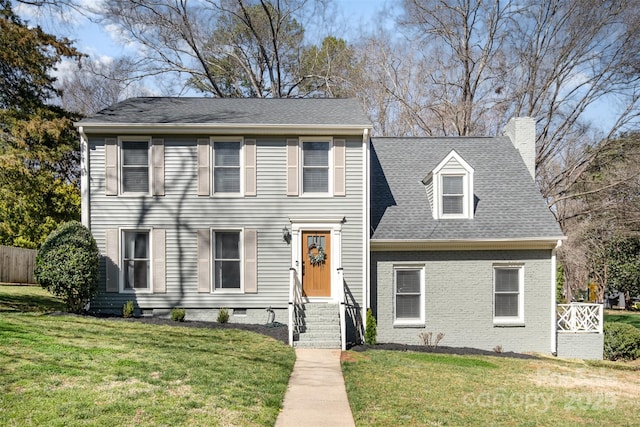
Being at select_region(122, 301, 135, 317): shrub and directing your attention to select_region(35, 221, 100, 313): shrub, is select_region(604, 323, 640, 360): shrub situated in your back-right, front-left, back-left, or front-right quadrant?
back-left

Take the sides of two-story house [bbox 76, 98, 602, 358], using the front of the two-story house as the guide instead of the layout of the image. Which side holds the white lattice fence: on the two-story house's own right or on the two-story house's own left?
on the two-story house's own left

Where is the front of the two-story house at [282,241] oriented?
toward the camera

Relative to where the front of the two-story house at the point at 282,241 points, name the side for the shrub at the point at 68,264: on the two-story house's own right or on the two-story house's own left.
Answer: on the two-story house's own right
